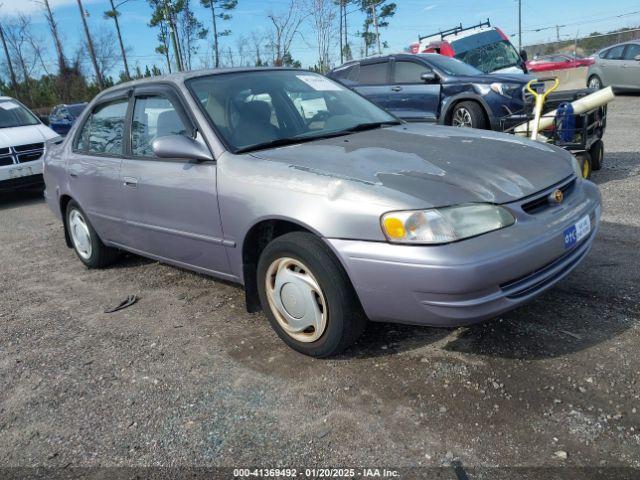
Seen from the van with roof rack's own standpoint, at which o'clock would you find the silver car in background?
The silver car in background is roughly at 9 o'clock from the van with roof rack.

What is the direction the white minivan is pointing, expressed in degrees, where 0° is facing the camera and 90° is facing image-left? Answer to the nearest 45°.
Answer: approximately 315°

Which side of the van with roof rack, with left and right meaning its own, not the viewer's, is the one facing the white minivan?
right

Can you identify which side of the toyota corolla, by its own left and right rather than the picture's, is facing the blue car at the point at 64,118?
back

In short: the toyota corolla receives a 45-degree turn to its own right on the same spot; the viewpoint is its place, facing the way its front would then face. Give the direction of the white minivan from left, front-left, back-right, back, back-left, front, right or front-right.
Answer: back-right

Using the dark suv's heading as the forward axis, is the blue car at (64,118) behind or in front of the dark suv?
behind

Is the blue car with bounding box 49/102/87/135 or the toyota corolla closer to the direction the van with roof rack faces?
the toyota corolla

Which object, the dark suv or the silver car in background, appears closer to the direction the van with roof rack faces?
the dark suv

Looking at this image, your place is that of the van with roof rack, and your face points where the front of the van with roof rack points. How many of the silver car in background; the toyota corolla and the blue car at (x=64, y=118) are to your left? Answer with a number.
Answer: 1

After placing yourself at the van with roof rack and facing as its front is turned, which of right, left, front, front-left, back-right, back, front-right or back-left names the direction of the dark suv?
front-right
